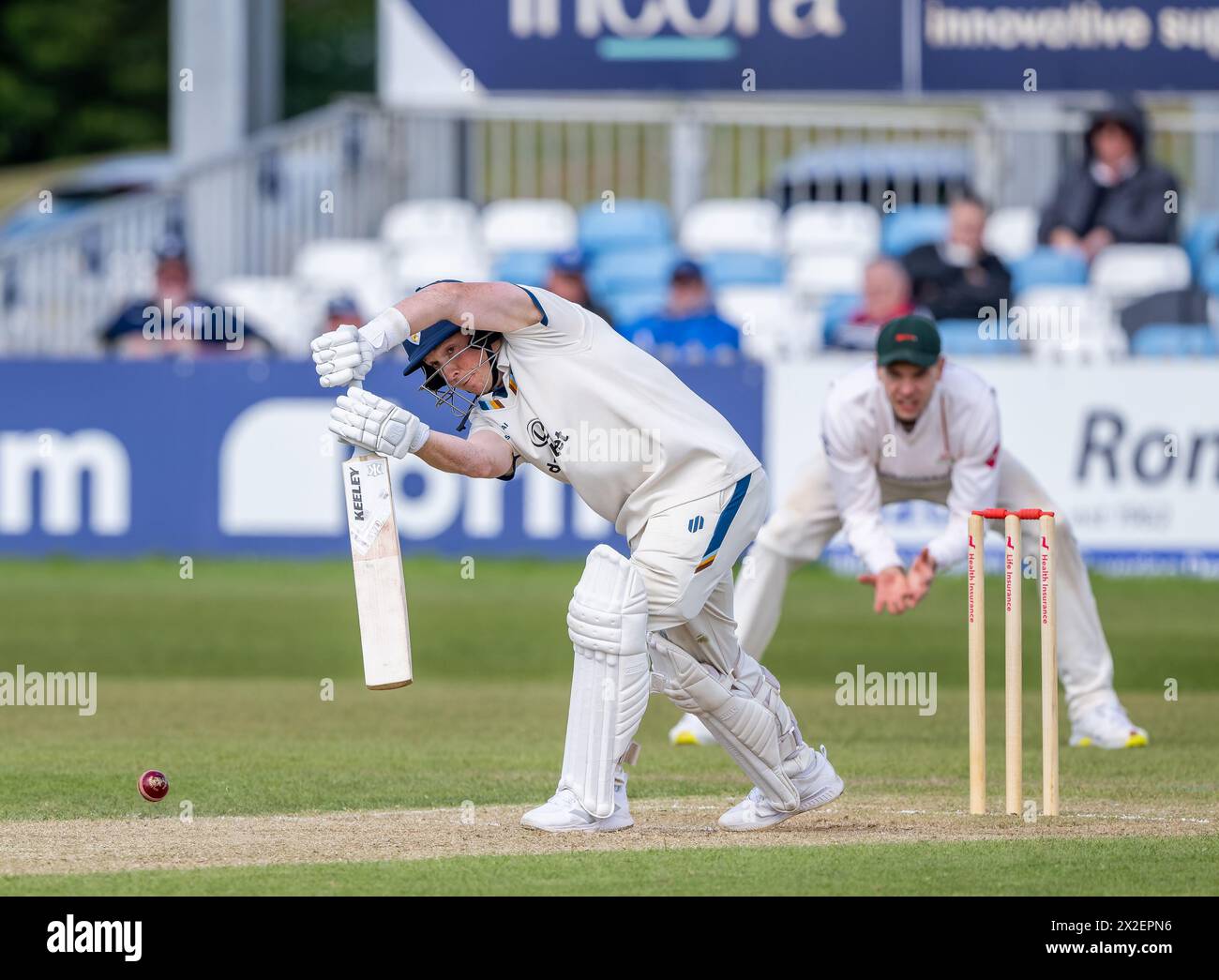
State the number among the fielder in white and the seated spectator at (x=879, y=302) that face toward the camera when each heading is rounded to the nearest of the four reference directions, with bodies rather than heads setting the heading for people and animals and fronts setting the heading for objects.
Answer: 2

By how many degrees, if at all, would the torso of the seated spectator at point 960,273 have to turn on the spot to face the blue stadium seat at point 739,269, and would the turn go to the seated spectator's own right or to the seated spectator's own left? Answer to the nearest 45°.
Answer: approximately 135° to the seated spectator's own right

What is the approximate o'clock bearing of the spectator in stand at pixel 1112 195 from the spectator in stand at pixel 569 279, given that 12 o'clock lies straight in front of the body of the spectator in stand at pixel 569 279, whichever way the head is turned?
the spectator in stand at pixel 1112 195 is roughly at 8 o'clock from the spectator in stand at pixel 569 279.

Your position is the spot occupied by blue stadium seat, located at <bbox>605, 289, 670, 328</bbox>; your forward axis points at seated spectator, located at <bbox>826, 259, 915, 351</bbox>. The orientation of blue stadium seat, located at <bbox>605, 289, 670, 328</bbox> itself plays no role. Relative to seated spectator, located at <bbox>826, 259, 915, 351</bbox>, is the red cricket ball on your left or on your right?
right

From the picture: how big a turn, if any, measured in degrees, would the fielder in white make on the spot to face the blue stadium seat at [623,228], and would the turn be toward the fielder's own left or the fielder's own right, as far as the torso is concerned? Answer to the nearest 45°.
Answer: approximately 180°

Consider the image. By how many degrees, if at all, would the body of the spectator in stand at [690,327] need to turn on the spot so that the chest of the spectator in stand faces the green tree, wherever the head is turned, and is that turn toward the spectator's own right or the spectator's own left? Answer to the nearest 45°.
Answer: approximately 135° to the spectator's own right

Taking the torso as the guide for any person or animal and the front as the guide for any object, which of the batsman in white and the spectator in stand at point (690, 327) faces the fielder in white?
the spectator in stand

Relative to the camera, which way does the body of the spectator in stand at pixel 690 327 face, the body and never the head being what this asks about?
toward the camera

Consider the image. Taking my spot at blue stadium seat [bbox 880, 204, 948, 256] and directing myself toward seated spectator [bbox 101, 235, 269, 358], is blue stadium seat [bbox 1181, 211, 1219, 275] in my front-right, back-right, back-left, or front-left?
back-left

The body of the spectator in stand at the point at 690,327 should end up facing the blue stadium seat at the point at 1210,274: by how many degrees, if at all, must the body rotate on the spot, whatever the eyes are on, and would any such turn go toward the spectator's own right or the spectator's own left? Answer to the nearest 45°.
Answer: approximately 135° to the spectator's own left

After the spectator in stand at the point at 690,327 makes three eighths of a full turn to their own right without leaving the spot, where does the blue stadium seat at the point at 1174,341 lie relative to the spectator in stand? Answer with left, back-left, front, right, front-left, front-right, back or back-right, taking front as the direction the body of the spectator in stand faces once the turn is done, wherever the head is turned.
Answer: back-right

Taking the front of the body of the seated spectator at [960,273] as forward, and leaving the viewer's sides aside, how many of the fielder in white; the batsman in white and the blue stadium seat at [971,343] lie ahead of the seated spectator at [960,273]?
3

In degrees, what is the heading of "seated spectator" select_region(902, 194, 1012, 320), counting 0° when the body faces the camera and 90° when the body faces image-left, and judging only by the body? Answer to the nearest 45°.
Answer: approximately 0°

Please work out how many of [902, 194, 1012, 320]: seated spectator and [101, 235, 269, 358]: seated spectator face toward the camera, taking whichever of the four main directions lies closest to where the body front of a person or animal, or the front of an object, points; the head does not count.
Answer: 2

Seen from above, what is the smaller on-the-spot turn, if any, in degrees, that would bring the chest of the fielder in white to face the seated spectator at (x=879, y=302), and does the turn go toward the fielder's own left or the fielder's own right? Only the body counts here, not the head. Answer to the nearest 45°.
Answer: approximately 180°

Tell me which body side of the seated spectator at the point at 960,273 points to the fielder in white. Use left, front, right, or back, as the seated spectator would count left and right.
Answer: front

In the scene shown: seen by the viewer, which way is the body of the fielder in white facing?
toward the camera

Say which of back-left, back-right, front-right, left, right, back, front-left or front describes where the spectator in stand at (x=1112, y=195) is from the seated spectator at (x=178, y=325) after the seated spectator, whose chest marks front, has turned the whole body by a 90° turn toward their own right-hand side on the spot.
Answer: back

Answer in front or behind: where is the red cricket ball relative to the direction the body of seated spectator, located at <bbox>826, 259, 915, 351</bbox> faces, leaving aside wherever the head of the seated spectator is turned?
in front

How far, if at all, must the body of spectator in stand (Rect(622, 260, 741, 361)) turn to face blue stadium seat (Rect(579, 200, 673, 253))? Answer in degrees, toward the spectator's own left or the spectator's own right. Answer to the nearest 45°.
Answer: approximately 180°
